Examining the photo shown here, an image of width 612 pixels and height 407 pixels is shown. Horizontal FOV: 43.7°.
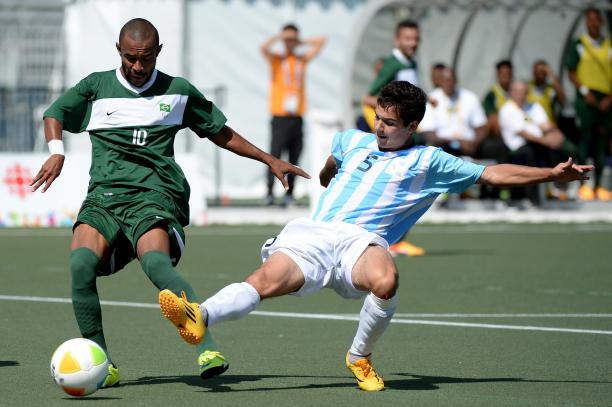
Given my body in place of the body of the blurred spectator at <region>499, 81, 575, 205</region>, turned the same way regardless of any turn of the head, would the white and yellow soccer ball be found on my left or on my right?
on my right

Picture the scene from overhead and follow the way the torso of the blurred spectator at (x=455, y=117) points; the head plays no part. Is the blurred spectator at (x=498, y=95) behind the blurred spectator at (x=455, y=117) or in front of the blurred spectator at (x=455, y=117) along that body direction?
behind

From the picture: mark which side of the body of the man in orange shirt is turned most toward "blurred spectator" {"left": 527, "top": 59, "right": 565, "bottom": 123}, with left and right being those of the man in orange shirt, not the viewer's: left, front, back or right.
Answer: left

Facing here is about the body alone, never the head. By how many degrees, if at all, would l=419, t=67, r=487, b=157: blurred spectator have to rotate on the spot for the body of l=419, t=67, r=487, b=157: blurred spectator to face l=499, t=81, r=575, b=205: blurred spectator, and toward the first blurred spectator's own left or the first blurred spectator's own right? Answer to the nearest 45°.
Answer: approximately 135° to the first blurred spectator's own left

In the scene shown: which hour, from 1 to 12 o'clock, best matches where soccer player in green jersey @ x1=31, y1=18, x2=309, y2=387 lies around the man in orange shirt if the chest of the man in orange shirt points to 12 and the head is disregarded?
The soccer player in green jersey is roughly at 12 o'clock from the man in orange shirt.

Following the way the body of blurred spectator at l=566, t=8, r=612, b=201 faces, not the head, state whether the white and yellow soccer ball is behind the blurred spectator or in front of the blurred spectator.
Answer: in front

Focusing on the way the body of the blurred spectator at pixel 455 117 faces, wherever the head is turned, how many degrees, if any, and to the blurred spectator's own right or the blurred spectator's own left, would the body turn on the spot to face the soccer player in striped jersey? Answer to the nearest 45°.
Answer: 0° — they already face them
